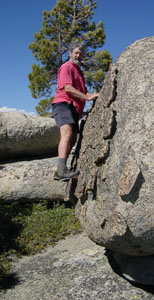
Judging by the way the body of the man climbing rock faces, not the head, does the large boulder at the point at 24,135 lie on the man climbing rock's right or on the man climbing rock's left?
on the man climbing rock's left

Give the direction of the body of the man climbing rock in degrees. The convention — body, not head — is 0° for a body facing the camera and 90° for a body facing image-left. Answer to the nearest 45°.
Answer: approximately 270°

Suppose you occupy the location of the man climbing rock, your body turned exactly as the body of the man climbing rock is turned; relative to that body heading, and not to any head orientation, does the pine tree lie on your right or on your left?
on your left

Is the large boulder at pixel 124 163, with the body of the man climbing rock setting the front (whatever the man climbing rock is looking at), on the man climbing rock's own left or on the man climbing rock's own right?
on the man climbing rock's own right
